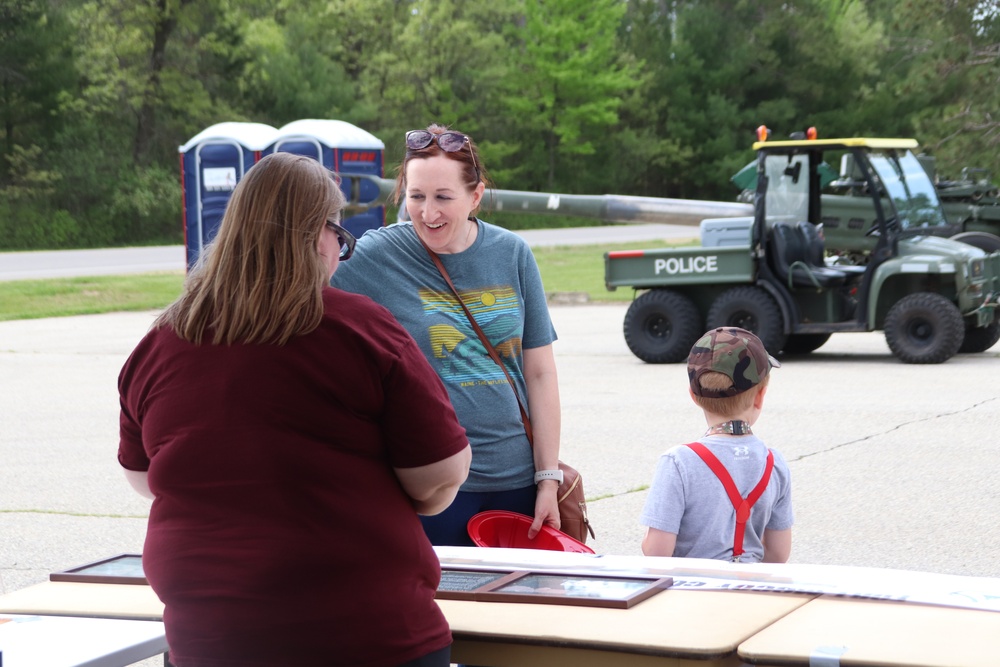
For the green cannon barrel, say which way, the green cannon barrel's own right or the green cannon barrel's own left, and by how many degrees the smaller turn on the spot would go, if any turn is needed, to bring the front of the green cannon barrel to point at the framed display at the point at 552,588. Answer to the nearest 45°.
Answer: approximately 90° to the green cannon barrel's own left

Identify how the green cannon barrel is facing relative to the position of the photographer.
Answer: facing to the left of the viewer

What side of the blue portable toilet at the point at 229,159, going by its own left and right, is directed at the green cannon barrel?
left

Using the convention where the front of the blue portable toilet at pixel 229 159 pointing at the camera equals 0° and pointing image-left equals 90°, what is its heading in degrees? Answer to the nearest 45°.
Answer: approximately 45°

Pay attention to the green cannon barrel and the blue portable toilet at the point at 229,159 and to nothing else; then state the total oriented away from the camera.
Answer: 0

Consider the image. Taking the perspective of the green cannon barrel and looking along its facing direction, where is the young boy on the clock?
The young boy is roughly at 9 o'clock from the green cannon barrel.

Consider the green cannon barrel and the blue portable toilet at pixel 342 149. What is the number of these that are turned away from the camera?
0

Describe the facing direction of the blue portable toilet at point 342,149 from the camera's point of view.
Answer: facing the viewer and to the left of the viewer

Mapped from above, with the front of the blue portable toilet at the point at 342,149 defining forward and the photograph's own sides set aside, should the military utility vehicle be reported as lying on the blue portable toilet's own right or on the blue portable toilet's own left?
on the blue portable toilet's own left

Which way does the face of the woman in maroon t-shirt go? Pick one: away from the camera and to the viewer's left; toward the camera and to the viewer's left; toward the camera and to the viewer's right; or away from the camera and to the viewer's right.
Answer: away from the camera and to the viewer's right
